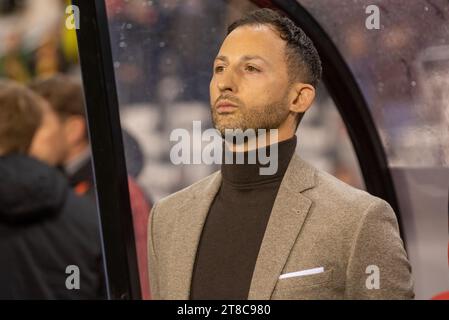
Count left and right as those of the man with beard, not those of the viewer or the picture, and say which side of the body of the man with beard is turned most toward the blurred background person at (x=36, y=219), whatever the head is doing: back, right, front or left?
right

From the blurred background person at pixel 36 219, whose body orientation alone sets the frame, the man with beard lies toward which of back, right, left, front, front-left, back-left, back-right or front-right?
right

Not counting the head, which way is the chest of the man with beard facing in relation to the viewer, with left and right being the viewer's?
facing the viewer and to the left of the viewer

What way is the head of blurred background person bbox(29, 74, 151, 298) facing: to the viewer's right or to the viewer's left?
to the viewer's left

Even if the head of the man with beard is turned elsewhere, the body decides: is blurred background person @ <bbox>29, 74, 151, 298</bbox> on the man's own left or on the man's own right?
on the man's own right

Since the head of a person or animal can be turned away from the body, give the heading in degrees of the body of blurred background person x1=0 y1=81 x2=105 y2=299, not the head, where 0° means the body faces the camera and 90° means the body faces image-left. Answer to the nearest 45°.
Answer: approximately 225°

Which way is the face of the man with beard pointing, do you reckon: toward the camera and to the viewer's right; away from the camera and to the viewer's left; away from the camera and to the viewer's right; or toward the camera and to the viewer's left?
toward the camera and to the viewer's left
